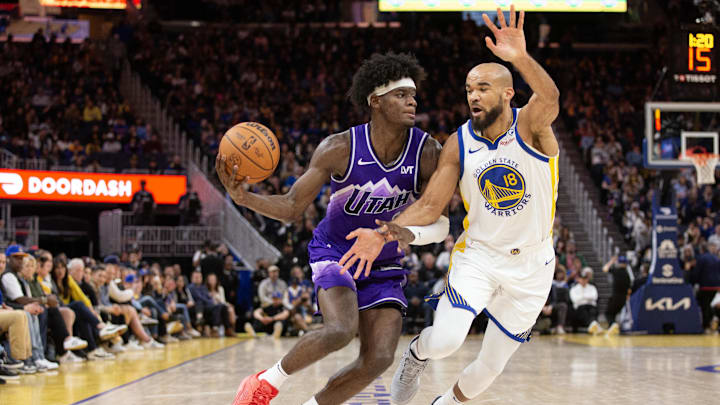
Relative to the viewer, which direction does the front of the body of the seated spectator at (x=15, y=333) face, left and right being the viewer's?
facing to the right of the viewer

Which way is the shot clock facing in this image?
toward the camera

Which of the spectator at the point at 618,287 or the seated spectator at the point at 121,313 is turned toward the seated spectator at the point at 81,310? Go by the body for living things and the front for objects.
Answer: the spectator at the point at 618,287

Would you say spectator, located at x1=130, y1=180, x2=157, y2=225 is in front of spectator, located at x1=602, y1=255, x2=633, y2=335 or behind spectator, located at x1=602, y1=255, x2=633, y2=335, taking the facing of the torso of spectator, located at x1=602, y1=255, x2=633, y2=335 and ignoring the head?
in front

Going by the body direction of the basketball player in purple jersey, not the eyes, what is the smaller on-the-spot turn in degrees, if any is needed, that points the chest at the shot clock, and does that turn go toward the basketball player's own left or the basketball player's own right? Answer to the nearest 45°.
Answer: approximately 90° to the basketball player's own left

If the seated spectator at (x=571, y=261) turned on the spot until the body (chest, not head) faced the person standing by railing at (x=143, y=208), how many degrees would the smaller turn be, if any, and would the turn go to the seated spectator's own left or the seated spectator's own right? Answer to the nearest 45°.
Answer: approximately 90° to the seated spectator's own right

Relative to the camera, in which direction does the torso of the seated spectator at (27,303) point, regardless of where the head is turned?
to the viewer's right
